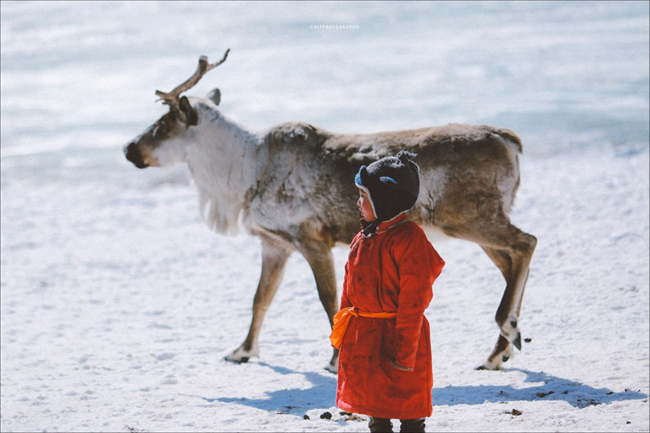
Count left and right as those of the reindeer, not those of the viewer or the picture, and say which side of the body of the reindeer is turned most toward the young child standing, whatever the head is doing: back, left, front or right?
left

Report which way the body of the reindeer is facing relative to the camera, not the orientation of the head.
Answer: to the viewer's left
